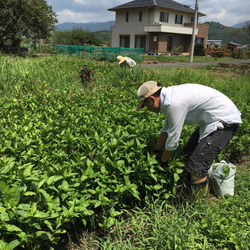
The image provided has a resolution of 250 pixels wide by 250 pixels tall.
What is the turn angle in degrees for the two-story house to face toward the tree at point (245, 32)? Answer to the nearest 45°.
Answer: approximately 45° to its left

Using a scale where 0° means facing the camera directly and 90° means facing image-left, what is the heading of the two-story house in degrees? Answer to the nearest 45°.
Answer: approximately 315°

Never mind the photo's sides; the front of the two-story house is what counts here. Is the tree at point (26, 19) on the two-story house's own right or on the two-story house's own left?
on the two-story house's own right
